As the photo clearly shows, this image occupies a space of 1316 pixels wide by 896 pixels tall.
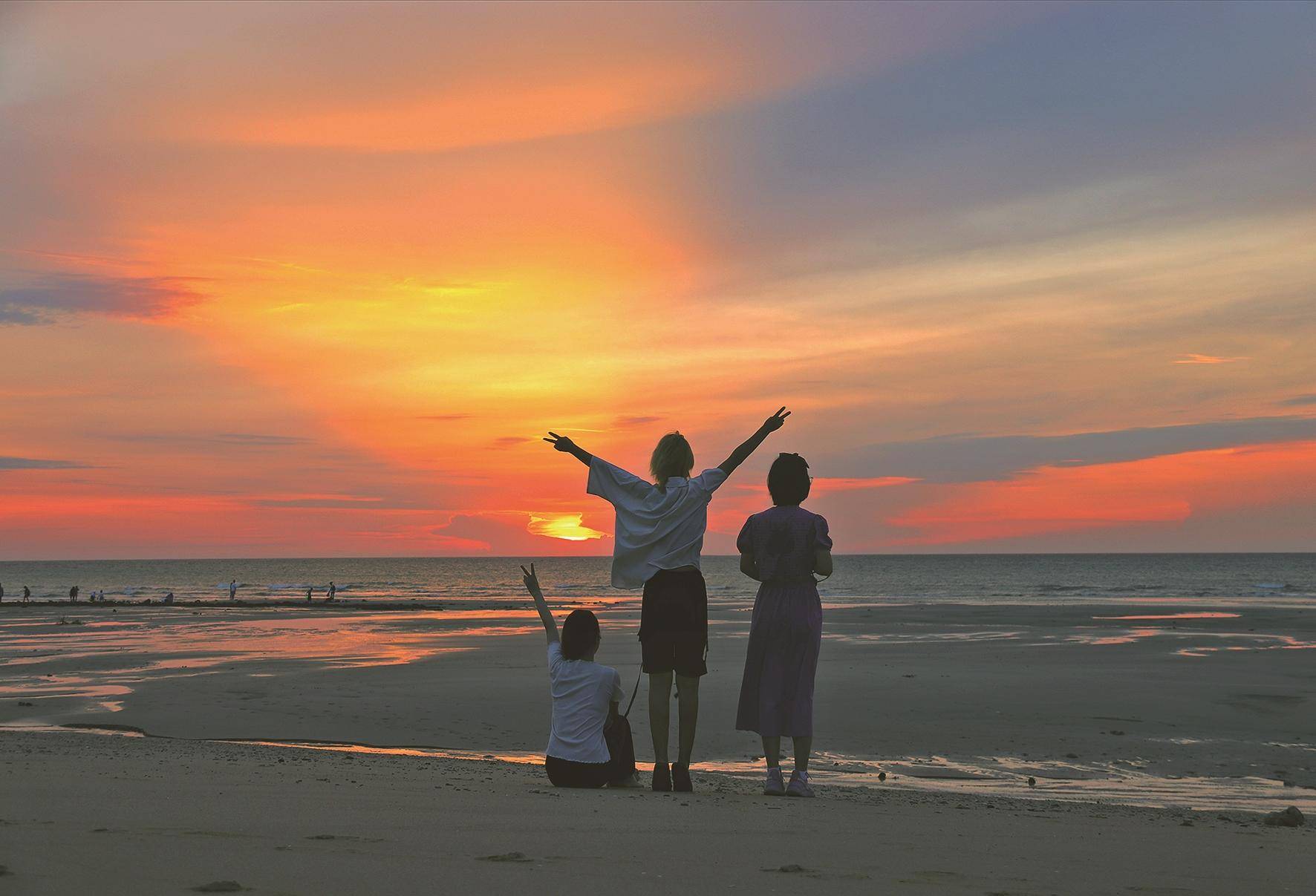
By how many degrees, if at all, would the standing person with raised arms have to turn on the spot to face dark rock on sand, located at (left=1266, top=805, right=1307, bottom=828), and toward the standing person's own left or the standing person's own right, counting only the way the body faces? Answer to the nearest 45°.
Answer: approximately 90° to the standing person's own right

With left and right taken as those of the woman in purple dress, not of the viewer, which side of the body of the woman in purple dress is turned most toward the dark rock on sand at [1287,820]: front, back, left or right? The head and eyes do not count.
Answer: right

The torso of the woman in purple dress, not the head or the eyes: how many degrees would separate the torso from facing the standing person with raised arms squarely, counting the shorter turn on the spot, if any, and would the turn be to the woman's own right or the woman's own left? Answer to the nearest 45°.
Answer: approximately 90° to the woman's own left

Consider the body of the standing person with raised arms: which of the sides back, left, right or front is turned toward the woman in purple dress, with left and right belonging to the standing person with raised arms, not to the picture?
right

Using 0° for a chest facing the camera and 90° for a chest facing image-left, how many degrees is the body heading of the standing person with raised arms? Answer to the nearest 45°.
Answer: approximately 180°

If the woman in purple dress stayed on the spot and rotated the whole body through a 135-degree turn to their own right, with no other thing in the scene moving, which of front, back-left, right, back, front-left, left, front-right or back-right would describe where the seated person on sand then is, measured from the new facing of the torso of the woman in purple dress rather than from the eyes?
back-right

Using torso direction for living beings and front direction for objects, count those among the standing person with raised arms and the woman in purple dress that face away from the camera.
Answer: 2

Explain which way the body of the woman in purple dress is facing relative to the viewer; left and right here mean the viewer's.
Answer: facing away from the viewer

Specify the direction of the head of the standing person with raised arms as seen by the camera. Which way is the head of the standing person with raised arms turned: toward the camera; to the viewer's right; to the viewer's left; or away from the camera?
away from the camera
